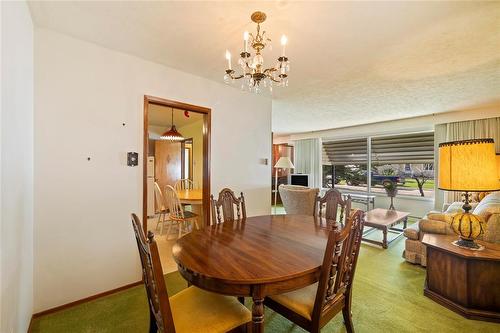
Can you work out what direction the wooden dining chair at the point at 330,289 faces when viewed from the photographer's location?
facing away from the viewer and to the left of the viewer

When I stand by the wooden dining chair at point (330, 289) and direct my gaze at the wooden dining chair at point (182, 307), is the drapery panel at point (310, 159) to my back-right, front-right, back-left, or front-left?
back-right

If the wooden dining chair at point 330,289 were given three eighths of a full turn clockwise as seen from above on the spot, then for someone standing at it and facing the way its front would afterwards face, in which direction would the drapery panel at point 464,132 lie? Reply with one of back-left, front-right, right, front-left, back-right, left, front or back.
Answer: front-left

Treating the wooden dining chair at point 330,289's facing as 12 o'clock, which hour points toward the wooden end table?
The wooden end table is roughly at 3 o'clock from the wooden dining chair.

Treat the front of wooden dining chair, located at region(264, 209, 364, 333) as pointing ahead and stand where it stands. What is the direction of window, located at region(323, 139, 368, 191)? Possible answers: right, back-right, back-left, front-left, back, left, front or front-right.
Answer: front-right

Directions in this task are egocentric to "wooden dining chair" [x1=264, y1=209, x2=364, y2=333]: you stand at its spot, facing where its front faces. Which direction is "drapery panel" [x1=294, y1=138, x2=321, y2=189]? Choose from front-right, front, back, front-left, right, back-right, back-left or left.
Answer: front-right

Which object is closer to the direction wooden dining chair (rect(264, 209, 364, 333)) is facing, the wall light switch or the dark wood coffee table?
the wall light switch

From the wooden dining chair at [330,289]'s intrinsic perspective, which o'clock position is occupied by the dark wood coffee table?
The dark wood coffee table is roughly at 2 o'clock from the wooden dining chair.

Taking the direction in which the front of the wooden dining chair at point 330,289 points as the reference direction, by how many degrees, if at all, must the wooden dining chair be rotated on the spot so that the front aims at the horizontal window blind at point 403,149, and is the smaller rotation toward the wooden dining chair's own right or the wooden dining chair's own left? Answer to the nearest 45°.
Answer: approximately 45° to the wooden dining chair's own right
